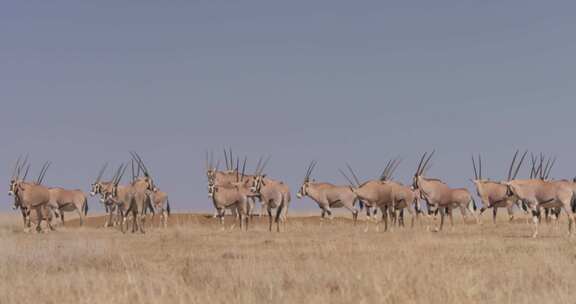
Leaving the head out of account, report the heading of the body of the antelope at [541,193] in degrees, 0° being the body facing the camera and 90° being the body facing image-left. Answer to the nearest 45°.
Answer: approximately 90°

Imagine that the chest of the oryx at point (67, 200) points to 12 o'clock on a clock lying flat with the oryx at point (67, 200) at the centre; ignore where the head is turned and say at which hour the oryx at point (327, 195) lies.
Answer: the oryx at point (327, 195) is roughly at 6 o'clock from the oryx at point (67, 200).

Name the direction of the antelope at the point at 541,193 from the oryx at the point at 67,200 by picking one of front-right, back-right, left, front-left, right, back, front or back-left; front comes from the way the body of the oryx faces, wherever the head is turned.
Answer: back-left

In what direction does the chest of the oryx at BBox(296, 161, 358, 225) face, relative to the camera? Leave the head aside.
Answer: to the viewer's left

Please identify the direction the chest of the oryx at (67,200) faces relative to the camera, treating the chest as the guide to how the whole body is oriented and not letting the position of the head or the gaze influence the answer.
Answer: to the viewer's left

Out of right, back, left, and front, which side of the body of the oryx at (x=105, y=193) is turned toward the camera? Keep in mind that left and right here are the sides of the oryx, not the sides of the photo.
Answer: left

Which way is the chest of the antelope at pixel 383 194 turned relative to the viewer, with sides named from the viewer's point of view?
facing to the left of the viewer

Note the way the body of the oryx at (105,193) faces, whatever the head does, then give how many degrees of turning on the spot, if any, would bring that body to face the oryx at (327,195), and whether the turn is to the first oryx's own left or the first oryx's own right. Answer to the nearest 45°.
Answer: approximately 180°

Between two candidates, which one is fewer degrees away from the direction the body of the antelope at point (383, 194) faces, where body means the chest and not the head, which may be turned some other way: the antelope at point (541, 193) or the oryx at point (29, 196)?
the oryx
